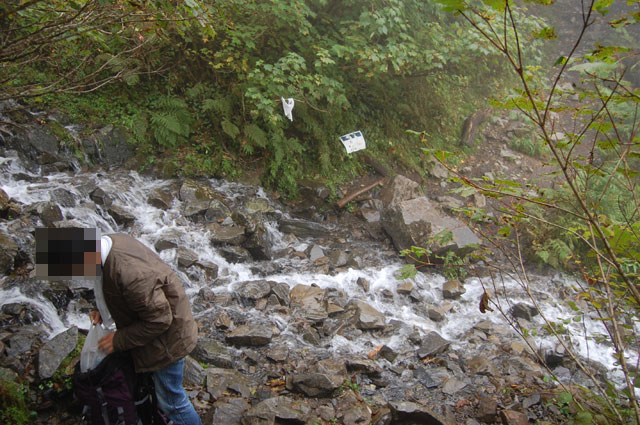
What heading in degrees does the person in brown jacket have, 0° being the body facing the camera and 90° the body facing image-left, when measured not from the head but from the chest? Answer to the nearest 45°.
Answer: approximately 90°

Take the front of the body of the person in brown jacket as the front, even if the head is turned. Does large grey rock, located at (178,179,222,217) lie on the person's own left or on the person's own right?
on the person's own right

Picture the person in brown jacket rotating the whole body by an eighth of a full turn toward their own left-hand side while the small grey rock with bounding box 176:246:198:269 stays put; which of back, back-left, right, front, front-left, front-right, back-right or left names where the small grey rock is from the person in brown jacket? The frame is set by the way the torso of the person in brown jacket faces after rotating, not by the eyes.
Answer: back-right

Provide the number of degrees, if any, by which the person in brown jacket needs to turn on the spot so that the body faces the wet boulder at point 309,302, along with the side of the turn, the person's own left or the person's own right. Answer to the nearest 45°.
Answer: approximately 135° to the person's own right

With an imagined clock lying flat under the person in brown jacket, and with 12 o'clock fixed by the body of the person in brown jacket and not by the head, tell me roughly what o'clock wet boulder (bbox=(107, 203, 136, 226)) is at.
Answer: The wet boulder is roughly at 3 o'clock from the person in brown jacket.

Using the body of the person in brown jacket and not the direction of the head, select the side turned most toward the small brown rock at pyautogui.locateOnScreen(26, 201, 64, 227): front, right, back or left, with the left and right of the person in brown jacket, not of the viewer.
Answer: right

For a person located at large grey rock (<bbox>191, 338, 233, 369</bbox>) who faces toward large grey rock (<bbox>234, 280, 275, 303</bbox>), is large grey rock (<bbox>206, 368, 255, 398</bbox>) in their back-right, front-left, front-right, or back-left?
back-right

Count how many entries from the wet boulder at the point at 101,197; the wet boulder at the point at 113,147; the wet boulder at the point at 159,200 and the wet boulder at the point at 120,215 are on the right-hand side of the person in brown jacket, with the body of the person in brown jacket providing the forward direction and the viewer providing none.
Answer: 4

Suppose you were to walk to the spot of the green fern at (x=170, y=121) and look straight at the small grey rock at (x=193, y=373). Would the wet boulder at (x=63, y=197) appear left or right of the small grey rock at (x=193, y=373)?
right

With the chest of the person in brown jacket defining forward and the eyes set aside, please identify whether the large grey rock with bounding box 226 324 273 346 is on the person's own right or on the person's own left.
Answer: on the person's own right

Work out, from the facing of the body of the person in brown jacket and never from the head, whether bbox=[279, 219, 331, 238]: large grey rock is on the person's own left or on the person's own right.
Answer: on the person's own right
